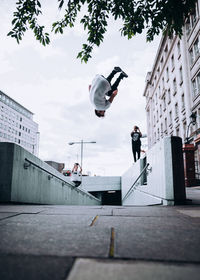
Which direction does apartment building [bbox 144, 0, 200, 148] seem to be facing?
to the viewer's left

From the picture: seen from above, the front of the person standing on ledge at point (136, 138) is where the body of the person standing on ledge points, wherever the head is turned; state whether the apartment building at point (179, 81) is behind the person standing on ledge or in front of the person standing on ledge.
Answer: behind

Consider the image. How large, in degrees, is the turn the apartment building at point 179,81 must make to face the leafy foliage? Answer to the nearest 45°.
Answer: approximately 90° to its left

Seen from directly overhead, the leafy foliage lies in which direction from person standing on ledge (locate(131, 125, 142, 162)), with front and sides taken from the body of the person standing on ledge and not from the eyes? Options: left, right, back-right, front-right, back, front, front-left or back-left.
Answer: front

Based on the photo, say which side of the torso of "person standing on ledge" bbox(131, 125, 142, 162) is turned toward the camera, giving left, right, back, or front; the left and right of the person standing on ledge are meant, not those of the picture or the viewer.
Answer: front

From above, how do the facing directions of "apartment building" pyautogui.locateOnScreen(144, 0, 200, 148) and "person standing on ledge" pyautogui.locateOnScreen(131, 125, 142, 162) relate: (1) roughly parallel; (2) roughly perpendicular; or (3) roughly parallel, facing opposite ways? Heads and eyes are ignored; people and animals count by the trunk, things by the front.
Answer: roughly perpendicular
